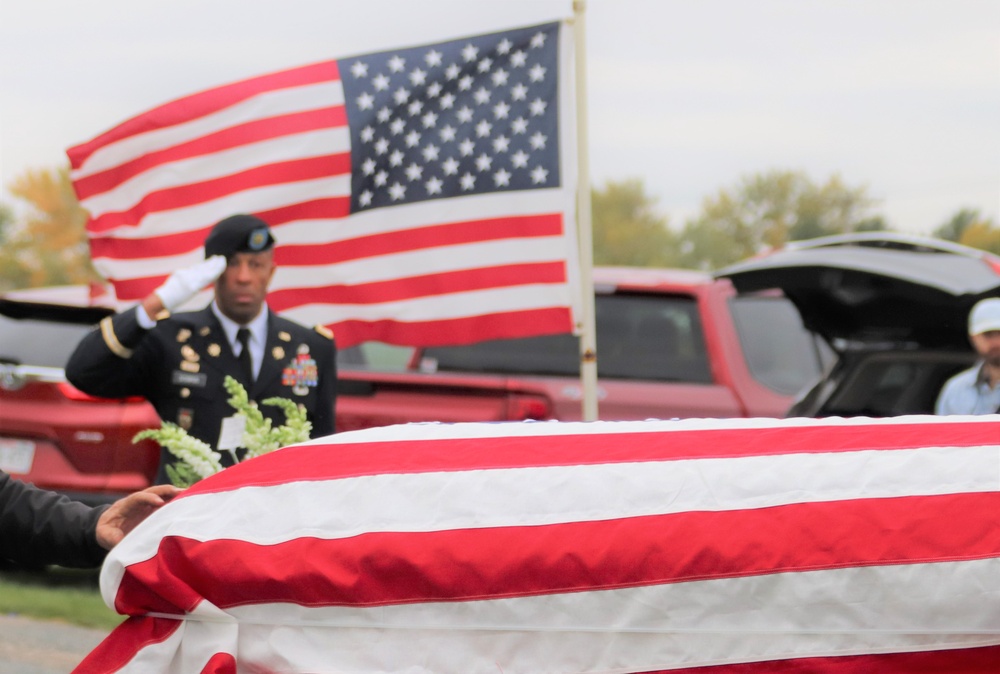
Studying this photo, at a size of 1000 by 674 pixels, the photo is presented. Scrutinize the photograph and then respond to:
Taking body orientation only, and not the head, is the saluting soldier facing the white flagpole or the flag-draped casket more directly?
the flag-draped casket

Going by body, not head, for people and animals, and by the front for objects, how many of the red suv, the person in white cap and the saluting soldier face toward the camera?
2

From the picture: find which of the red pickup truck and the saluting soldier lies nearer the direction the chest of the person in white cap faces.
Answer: the saluting soldier

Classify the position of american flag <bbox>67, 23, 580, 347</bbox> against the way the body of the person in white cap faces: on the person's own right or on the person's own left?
on the person's own right

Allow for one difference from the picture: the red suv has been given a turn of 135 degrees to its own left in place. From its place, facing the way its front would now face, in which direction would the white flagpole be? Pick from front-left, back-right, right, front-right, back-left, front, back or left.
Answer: left

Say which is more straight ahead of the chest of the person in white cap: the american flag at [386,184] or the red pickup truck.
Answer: the american flag

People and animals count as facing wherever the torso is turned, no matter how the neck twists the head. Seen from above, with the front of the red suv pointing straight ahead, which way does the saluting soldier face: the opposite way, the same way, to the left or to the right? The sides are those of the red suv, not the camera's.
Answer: the opposite way

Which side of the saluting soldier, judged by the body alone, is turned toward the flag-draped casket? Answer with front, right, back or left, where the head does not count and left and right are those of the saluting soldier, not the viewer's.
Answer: front

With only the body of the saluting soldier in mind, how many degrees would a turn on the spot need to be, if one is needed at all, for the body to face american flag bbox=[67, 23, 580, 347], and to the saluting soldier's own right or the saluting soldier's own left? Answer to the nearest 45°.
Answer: approximately 135° to the saluting soldier's own left

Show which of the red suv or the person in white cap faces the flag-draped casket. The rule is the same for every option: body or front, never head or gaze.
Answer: the person in white cap

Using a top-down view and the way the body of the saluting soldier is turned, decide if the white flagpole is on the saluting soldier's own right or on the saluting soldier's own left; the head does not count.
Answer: on the saluting soldier's own left

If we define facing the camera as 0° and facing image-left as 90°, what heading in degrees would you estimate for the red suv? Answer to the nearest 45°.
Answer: approximately 180°

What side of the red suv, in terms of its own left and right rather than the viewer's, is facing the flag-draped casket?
back

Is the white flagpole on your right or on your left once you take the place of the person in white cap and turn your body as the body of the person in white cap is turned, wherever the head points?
on your right
